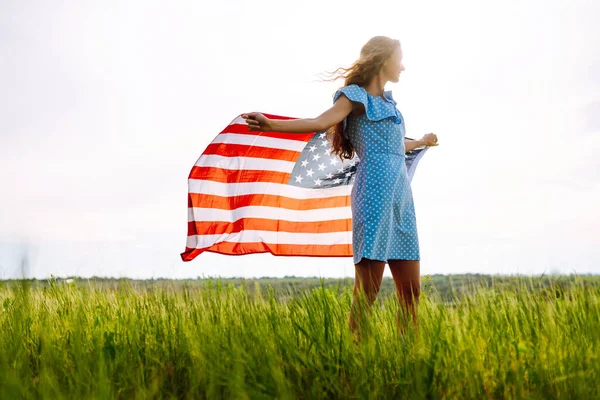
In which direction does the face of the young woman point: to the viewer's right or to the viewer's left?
to the viewer's right

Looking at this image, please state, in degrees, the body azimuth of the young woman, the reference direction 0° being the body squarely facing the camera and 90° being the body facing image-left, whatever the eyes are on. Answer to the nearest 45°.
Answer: approximately 315°
